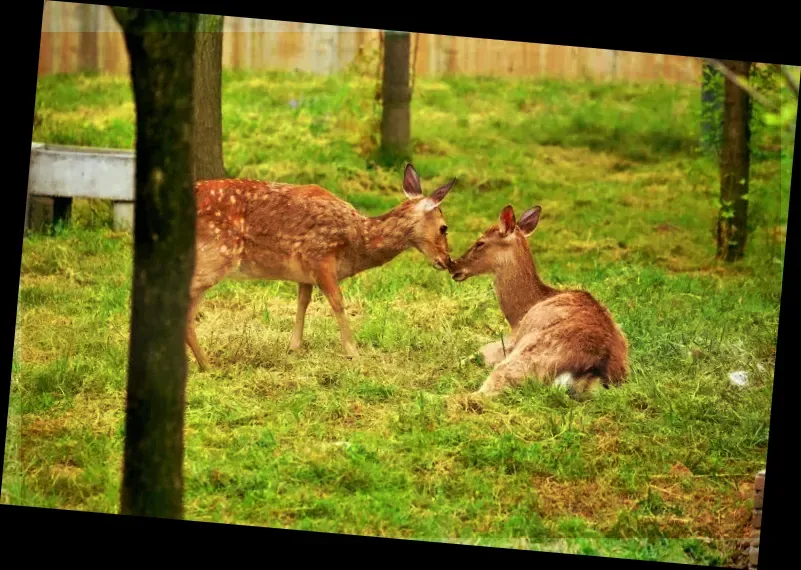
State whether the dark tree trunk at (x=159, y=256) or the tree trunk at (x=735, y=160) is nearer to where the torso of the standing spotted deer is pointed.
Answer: the tree trunk

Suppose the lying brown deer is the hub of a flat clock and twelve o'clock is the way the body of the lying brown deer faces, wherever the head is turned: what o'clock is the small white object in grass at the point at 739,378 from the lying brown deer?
The small white object in grass is roughly at 4 o'clock from the lying brown deer.

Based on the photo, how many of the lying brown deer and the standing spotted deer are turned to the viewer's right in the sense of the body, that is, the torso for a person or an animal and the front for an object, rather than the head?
1

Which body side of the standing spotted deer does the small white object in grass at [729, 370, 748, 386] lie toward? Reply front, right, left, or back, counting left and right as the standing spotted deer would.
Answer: front

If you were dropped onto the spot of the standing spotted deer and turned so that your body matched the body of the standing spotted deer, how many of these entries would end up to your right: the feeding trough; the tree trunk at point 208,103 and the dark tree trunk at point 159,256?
1

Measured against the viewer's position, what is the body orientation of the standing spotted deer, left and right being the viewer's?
facing to the right of the viewer

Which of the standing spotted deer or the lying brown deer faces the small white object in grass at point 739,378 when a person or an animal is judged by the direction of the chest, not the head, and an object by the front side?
the standing spotted deer

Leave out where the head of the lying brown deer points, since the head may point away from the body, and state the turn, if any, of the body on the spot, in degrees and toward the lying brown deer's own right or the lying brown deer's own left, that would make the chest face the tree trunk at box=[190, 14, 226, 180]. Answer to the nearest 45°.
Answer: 0° — it already faces it

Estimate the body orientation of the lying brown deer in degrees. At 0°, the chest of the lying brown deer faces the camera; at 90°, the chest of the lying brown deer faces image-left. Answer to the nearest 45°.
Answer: approximately 135°

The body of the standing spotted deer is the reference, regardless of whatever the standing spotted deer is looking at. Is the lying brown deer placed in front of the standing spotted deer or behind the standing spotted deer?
in front

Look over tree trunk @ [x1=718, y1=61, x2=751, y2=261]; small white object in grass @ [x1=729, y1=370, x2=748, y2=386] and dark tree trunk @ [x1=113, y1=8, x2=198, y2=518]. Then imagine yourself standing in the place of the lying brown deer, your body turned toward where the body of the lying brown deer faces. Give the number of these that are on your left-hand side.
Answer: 1

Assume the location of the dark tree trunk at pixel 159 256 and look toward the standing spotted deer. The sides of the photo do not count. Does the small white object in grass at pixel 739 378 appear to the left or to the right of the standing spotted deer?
right

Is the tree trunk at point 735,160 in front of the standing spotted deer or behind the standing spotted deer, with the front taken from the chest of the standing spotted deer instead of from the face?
in front

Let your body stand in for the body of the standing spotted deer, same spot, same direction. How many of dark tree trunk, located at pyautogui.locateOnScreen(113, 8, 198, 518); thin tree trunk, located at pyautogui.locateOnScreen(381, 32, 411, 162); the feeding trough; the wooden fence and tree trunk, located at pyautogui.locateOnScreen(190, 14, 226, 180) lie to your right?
1

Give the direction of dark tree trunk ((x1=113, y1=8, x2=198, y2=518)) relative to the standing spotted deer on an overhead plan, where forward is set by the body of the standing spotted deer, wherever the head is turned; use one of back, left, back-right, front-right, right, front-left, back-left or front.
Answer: right
